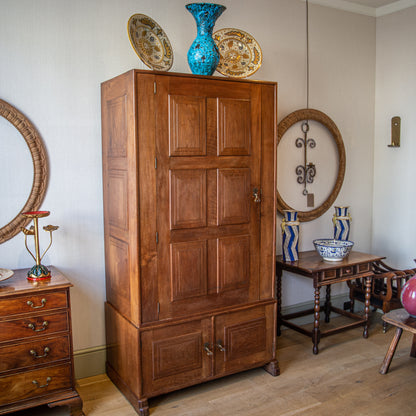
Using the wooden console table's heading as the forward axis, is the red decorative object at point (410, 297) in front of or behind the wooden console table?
in front

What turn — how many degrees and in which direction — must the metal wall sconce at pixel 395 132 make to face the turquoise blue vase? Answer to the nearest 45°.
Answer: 0° — it already faces it

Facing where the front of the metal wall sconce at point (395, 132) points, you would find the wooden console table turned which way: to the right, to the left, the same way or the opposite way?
to the left

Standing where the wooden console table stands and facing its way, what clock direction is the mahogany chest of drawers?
The mahogany chest of drawers is roughly at 3 o'clock from the wooden console table.

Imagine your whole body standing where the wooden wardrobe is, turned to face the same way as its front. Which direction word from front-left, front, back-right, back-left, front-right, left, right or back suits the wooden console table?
left

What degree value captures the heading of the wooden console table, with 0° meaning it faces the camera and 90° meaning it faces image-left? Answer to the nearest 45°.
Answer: approximately 315°

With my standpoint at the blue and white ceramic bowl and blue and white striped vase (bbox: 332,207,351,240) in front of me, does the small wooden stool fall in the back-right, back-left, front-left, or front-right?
back-right

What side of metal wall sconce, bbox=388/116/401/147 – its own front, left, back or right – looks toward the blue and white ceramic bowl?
front

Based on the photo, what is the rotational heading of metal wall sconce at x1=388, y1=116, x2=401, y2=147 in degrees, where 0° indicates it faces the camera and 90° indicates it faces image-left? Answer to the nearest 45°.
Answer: approximately 45°

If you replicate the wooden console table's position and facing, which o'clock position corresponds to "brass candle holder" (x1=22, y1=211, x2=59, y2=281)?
The brass candle holder is roughly at 3 o'clock from the wooden console table.

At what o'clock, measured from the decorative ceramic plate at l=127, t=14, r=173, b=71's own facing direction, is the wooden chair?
The wooden chair is roughly at 10 o'clock from the decorative ceramic plate.

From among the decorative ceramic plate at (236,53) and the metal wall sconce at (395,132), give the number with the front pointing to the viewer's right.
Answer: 0
